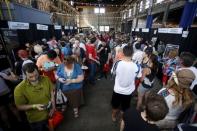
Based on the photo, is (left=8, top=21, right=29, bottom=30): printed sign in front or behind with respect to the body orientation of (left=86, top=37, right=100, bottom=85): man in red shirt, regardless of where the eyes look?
behind
